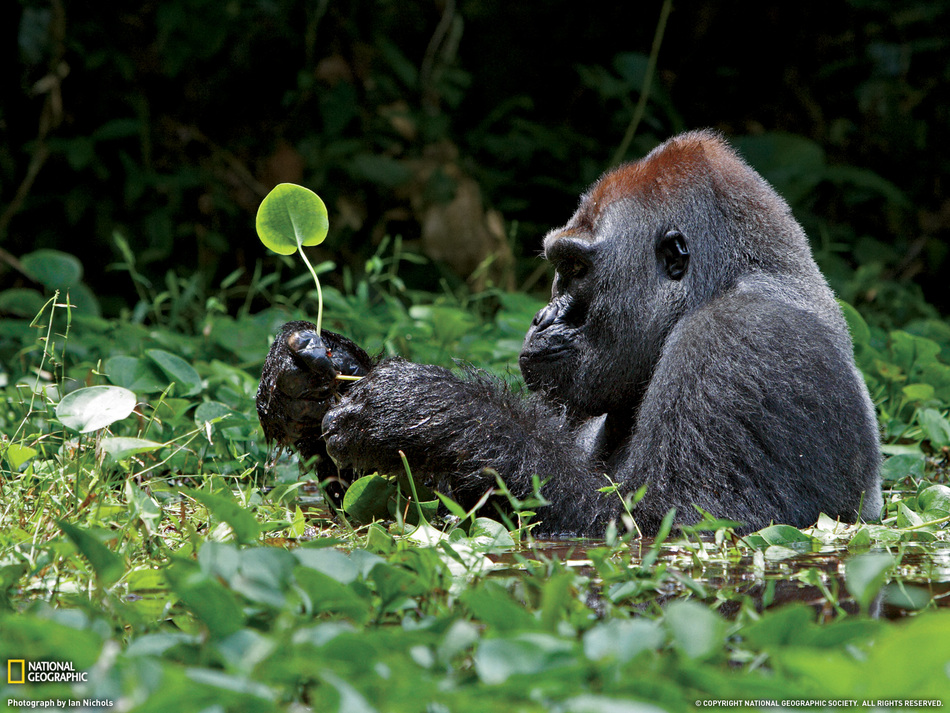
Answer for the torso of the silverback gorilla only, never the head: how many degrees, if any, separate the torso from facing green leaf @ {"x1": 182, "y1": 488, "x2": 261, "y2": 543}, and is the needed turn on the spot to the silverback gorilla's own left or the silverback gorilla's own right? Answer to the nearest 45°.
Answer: approximately 45° to the silverback gorilla's own left

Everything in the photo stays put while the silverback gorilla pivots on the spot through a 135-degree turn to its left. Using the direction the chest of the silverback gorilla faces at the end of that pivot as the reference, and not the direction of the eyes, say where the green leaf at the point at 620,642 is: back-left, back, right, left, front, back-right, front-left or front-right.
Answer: front-right

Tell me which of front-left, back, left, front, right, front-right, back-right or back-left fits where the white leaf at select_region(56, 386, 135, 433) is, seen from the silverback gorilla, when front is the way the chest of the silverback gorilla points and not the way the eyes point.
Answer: front

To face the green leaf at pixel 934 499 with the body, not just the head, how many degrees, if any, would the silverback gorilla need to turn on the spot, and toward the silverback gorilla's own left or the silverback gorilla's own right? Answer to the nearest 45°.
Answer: approximately 180°

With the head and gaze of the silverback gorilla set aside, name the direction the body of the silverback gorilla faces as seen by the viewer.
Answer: to the viewer's left

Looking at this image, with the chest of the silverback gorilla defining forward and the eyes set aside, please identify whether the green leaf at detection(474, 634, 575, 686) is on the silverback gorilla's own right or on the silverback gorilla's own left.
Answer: on the silverback gorilla's own left

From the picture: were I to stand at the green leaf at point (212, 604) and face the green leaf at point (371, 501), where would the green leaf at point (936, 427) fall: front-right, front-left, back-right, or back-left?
front-right

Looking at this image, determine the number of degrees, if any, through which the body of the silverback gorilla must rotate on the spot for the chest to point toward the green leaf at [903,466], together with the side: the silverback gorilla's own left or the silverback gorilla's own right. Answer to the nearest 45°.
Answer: approximately 135° to the silverback gorilla's own right

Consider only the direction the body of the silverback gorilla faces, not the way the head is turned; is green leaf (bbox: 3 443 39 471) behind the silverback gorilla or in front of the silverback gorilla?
in front

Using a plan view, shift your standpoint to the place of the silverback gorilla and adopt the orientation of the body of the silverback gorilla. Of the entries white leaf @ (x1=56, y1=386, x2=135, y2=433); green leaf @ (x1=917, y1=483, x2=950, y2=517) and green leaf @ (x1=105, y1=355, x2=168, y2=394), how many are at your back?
1

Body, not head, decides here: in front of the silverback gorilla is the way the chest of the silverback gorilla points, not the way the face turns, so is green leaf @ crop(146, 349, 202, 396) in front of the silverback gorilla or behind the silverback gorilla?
in front
